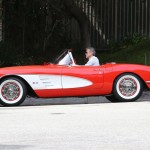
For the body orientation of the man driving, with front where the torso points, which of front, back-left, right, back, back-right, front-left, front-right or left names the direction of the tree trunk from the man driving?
right

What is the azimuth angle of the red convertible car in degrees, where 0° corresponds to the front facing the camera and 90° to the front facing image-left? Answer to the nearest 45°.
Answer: approximately 90°

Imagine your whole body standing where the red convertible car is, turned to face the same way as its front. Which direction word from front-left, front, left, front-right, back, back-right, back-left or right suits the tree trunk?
right

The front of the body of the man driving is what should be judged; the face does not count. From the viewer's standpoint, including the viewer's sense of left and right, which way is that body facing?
facing to the left of the viewer
